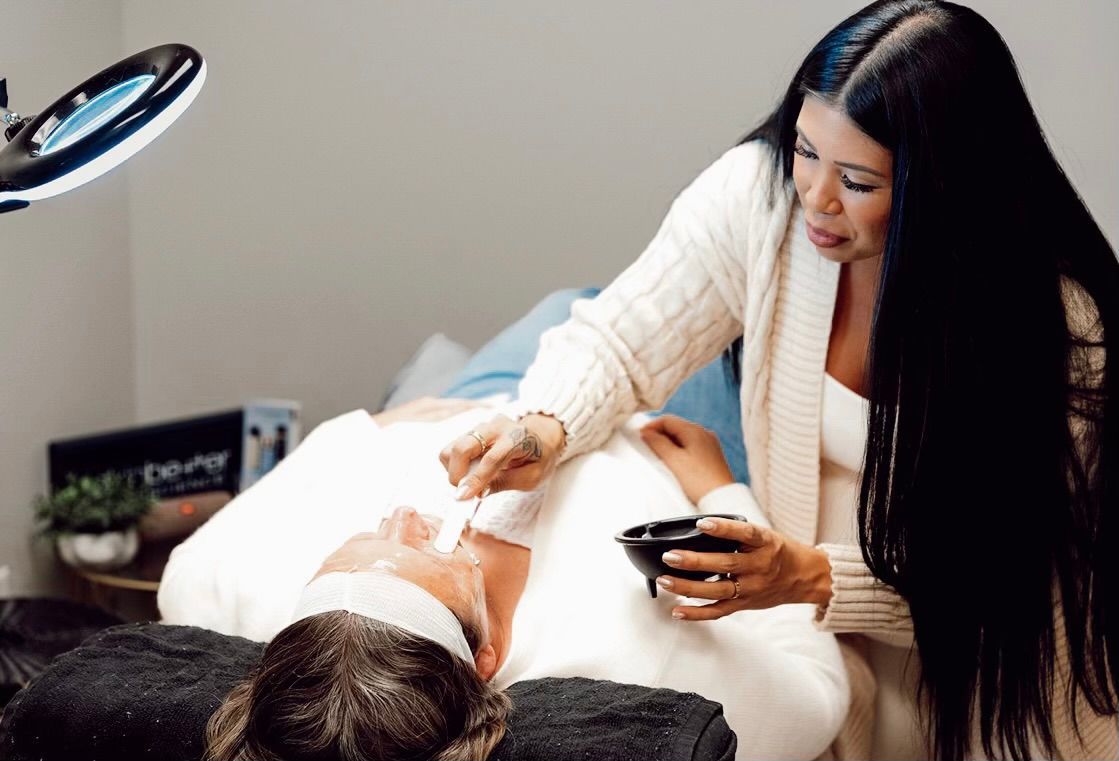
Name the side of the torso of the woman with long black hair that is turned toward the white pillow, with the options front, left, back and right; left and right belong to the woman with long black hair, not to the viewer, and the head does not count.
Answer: right

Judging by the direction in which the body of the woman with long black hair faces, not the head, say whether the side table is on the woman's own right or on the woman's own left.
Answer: on the woman's own right

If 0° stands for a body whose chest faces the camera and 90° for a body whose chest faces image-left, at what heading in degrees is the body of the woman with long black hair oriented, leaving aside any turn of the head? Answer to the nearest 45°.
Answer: approximately 45°

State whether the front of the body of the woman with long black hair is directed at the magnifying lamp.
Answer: yes

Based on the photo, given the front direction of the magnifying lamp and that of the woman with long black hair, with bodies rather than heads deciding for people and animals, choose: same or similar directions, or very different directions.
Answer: very different directions

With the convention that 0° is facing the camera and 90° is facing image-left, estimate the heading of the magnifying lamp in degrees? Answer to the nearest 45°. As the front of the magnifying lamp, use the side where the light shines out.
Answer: approximately 270°

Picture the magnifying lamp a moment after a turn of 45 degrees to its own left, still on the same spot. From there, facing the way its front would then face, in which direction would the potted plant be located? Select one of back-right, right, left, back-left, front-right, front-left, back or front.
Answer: front-left

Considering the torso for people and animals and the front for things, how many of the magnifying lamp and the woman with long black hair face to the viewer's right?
1

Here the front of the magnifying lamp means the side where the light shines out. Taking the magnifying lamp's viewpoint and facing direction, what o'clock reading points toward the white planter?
The white planter is roughly at 9 o'clock from the magnifying lamp.

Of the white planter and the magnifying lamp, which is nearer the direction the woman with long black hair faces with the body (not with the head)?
the magnifying lamp

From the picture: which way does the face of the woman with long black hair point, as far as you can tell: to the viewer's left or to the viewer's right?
to the viewer's left

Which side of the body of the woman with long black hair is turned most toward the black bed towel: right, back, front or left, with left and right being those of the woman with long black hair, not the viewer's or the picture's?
front
